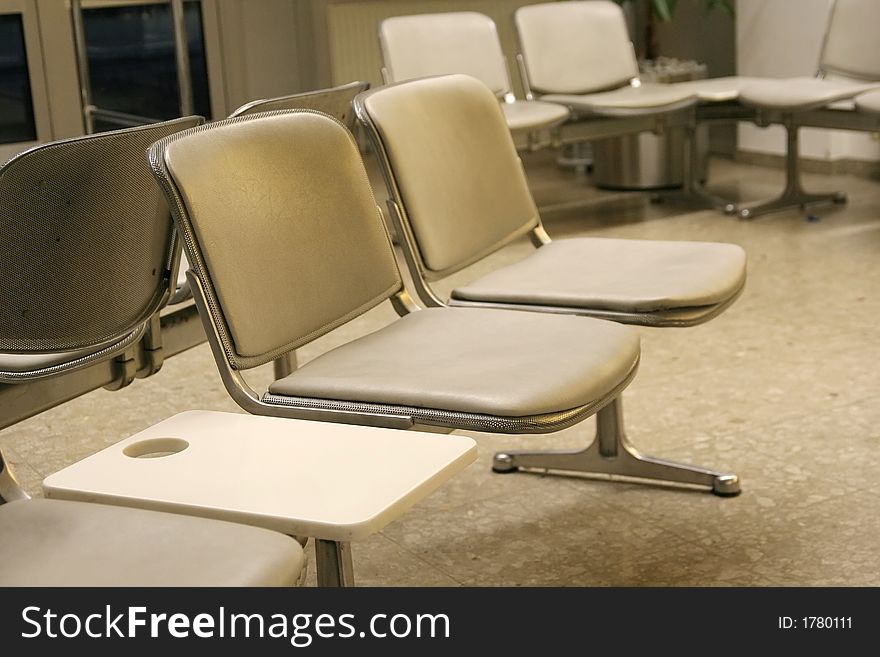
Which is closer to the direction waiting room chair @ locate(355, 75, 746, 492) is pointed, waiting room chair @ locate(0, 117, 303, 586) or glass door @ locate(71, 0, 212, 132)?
the waiting room chair

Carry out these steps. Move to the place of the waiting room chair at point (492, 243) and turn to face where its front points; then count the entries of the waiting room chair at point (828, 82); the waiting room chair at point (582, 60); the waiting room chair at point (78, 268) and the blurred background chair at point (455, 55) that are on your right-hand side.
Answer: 1

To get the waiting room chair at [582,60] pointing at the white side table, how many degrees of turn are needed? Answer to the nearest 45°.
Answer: approximately 45° to its right

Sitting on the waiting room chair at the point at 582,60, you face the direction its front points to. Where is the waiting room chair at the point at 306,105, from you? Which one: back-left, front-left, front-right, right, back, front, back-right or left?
front-right

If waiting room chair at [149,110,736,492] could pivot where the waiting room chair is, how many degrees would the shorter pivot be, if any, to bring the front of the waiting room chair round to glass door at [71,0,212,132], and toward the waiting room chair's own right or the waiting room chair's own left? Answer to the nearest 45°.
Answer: approximately 135° to the waiting room chair's own left

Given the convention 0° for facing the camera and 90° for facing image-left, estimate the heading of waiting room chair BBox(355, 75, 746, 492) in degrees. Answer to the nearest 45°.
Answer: approximately 315°

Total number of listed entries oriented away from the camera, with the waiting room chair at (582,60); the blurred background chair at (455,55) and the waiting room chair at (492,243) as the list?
0

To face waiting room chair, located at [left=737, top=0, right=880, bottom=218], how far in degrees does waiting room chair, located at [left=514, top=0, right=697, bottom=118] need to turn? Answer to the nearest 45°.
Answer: approximately 45° to its left

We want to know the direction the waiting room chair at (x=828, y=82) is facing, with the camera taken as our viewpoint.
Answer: facing the viewer and to the left of the viewer

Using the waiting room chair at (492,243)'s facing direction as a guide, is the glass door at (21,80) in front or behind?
behind

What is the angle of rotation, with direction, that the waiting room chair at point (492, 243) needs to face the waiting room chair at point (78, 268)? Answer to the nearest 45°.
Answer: approximately 90° to its right

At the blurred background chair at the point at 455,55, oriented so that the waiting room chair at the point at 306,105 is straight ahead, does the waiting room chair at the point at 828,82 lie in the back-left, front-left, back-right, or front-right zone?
back-left

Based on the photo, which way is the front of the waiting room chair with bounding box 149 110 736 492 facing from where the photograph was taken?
facing the viewer and to the right of the viewer

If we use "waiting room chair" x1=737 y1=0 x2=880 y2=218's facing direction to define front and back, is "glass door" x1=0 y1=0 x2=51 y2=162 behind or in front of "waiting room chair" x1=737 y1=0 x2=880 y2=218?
in front
